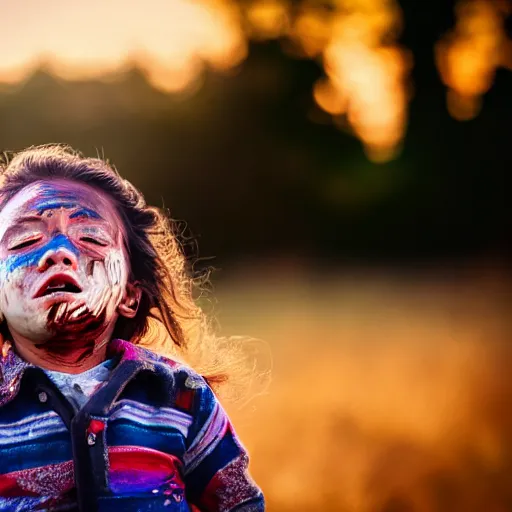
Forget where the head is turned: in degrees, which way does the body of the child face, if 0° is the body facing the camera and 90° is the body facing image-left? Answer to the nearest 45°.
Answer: approximately 0°
